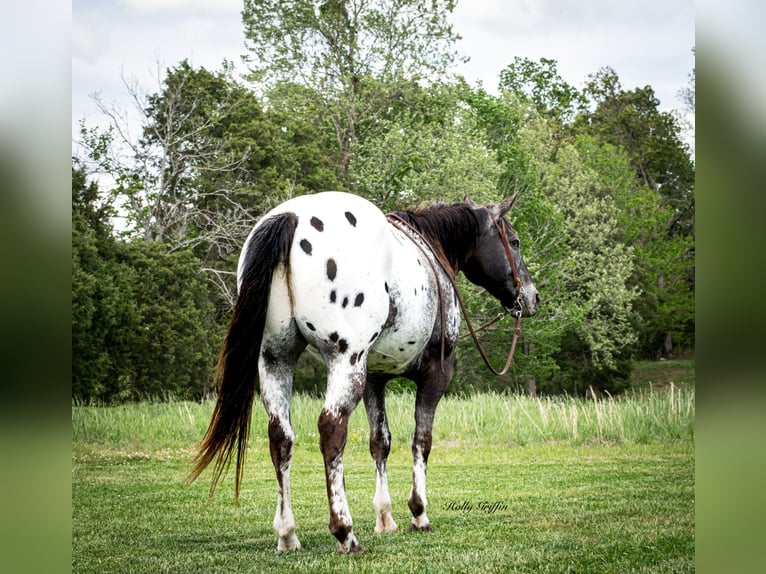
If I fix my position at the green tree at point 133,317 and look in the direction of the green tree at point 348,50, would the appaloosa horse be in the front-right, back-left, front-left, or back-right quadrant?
back-right

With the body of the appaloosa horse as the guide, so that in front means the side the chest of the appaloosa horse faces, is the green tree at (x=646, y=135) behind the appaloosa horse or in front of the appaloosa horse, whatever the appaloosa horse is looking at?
in front

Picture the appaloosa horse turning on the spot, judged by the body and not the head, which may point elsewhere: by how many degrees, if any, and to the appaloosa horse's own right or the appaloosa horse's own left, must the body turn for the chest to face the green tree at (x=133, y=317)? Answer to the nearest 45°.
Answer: approximately 45° to the appaloosa horse's own left

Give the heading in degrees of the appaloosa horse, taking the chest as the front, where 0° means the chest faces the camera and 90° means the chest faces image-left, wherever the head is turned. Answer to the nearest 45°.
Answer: approximately 225°

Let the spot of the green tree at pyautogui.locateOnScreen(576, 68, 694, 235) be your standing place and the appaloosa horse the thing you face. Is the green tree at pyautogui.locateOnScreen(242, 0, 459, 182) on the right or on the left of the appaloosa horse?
right

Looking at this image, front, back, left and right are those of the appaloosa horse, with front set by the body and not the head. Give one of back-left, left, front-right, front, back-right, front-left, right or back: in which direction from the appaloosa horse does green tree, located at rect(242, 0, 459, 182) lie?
front-left
